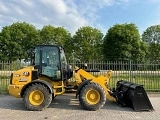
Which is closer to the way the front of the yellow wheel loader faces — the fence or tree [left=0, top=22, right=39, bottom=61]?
the fence

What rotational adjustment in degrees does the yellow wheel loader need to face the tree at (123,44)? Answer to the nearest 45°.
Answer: approximately 90° to its left

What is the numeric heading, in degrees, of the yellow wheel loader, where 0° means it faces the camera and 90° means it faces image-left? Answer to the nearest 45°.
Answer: approximately 270°

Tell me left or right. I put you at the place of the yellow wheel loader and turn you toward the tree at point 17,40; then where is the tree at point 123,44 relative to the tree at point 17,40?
right

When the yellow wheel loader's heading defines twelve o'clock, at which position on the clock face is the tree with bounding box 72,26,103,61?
The tree is roughly at 9 o'clock from the yellow wheel loader.

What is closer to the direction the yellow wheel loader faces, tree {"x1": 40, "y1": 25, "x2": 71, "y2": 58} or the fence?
the fence

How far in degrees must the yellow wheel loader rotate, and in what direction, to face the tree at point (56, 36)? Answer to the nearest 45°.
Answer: approximately 90° to its left
